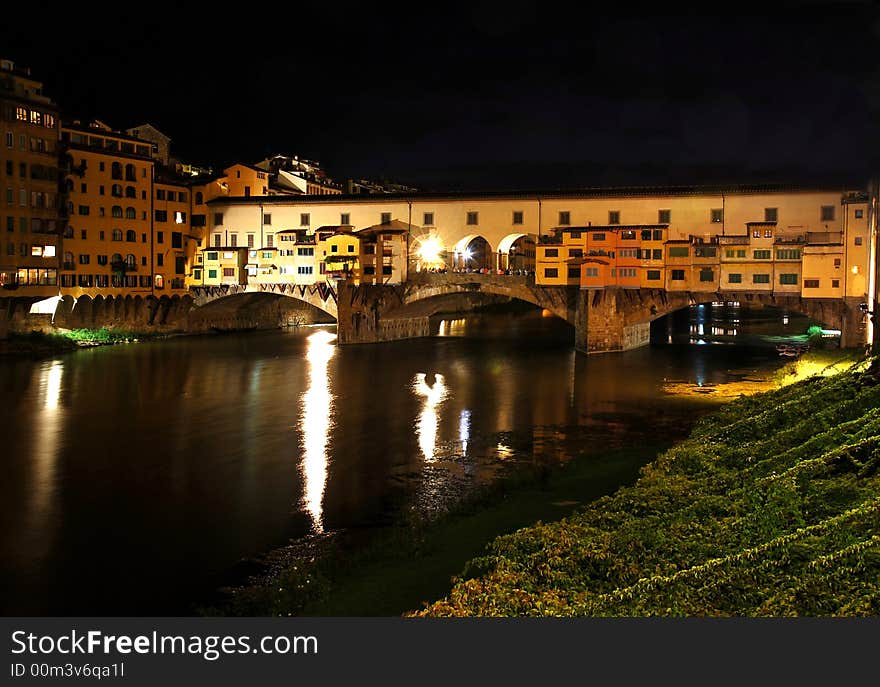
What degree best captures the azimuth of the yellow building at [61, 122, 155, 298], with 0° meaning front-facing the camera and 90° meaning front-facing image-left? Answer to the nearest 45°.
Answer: approximately 315°

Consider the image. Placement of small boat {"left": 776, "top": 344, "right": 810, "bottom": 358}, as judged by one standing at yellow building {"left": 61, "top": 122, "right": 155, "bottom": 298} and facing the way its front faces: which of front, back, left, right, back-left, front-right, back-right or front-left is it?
front
